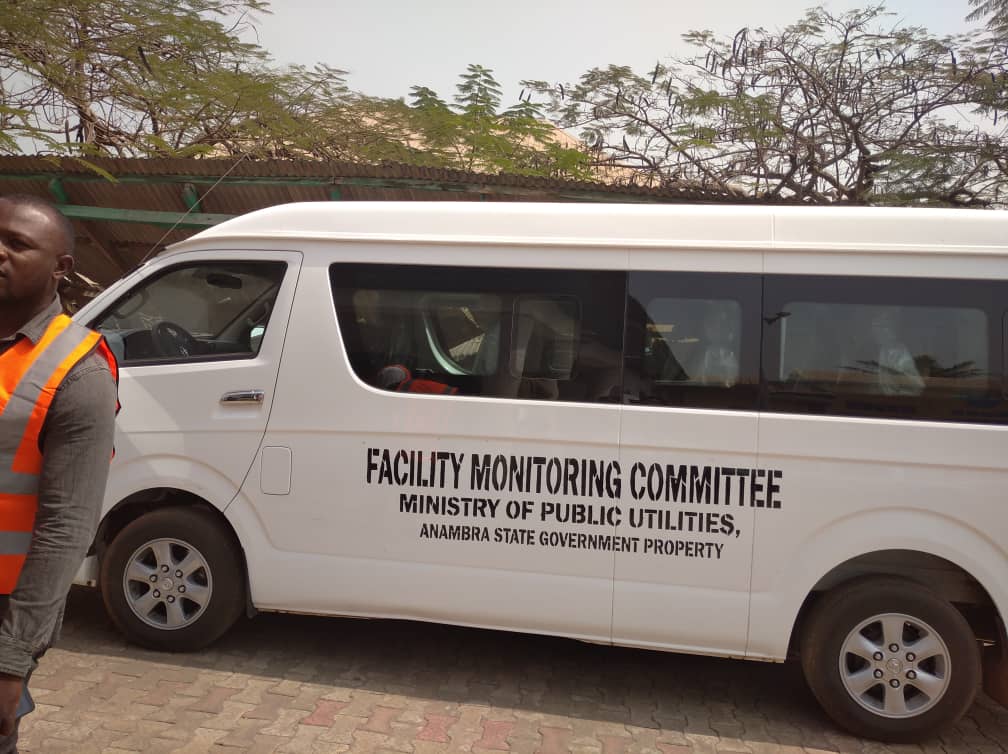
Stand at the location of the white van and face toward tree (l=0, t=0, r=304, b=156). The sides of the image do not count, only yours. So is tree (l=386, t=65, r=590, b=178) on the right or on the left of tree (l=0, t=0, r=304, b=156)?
right

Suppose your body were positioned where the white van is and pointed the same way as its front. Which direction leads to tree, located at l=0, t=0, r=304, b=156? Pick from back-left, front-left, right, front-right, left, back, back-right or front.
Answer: front-right

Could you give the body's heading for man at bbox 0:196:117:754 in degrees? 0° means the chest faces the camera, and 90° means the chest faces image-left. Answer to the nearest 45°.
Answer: approximately 45°

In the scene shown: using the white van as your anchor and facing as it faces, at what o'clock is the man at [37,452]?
The man is roughly at 10 o'clock from the white van.

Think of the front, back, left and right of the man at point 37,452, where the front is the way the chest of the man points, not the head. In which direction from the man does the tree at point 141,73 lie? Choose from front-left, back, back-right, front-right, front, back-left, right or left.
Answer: back-right

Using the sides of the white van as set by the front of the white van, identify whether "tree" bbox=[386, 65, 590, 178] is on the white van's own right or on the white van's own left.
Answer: on the white van's own right

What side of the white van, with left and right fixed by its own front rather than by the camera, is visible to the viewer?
left

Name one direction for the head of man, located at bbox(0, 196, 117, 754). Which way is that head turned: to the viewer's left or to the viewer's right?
to the viewer's left
